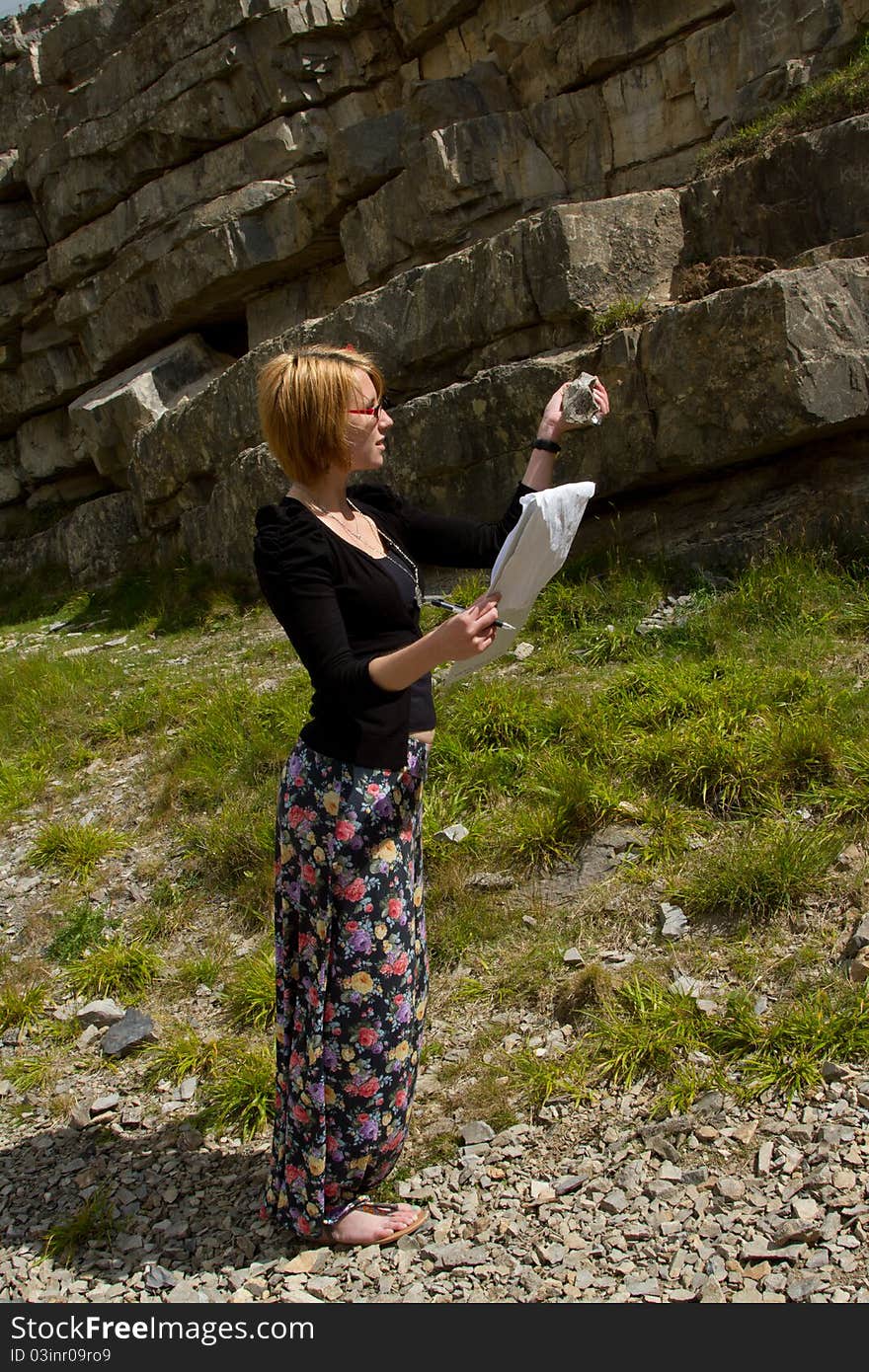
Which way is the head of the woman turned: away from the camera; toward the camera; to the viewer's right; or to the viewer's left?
to the viewer's right

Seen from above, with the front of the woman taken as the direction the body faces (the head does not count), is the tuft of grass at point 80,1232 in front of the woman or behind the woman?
behind

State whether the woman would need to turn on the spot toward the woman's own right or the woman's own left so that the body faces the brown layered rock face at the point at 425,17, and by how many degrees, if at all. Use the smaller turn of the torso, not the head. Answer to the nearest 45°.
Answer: approximately 90° to the woman's own left

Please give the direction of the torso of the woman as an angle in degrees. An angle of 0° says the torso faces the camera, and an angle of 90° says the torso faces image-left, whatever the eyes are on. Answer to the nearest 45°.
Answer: approximately 270°

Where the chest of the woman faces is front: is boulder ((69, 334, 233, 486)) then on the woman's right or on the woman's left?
on the woman's left

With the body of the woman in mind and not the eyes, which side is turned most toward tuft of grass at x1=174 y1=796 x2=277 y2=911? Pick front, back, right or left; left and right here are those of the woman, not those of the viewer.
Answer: left

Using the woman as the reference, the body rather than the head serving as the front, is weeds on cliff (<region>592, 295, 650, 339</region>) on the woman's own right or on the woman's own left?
on the woman's own left
